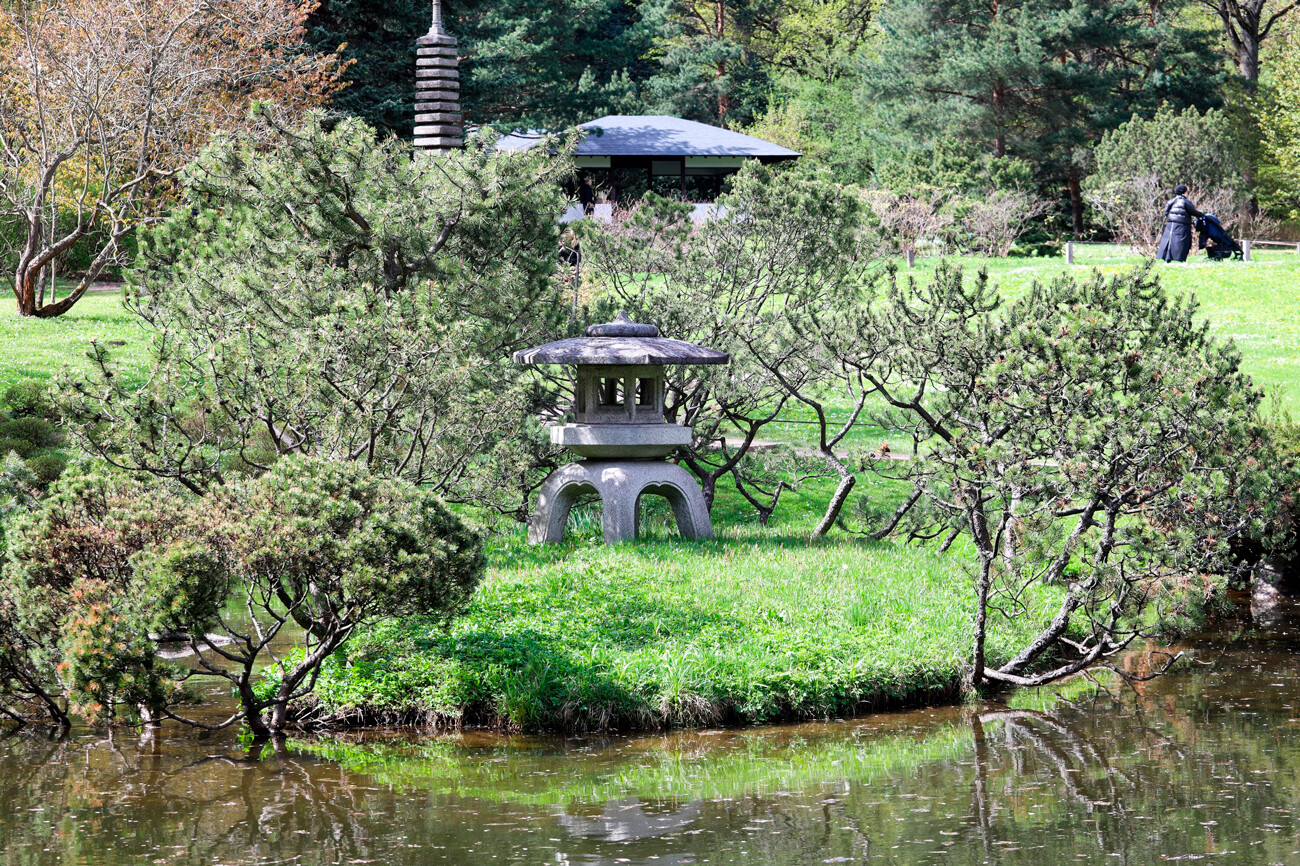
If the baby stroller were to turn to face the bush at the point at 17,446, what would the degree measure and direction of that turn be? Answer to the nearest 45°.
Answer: approximately 135° to its right

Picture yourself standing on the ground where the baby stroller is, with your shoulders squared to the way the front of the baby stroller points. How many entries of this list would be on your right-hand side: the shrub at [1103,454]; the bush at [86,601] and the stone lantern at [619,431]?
3

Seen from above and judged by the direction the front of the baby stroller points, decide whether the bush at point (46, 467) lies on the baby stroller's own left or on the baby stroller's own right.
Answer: on the baby stroller's own right

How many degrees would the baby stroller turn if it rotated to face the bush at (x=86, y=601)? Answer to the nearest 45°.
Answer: approximately 90° to its right

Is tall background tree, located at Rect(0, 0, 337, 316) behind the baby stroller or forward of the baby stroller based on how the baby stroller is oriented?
behind

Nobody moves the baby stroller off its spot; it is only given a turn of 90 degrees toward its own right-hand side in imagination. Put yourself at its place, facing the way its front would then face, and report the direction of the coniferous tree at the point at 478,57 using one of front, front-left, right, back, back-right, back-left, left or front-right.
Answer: right

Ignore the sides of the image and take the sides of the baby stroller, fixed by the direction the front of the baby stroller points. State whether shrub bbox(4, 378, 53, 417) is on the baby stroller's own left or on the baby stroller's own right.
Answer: on the baby stroller's own right

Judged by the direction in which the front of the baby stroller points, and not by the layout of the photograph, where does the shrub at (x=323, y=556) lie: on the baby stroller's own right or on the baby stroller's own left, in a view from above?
on the baby stroller's own right

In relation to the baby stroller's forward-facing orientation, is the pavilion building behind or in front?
behind

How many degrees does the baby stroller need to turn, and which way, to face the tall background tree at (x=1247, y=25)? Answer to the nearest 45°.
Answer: approximately 90° to its left

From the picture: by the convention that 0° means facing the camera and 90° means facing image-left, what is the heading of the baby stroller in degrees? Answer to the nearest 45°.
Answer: approximately 270°
